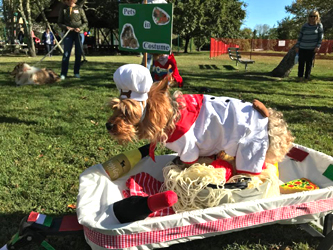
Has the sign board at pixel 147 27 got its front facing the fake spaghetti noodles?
yes

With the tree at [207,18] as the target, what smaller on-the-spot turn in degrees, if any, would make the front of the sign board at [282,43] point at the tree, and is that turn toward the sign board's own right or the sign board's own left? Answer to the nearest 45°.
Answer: approximately 45° to the sign board's own right

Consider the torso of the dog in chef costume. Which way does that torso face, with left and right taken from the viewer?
facing to the left of the viewer

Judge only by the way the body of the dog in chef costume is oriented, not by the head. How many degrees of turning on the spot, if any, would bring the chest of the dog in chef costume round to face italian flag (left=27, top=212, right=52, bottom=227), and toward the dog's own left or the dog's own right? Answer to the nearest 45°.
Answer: approximately 45° to the dog's own left

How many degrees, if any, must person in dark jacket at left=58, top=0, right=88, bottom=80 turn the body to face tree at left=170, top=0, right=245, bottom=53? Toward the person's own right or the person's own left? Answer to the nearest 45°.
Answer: approximately 135° to the person's own left

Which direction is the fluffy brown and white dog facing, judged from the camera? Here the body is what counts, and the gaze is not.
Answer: to the viewer's left

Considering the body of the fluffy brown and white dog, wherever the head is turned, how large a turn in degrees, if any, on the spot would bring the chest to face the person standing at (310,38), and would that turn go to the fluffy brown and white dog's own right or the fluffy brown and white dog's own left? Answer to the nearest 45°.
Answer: approximately 180°

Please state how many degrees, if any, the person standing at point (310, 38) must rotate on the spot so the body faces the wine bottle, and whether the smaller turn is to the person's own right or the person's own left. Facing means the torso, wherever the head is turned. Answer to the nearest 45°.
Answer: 0° — they already face it

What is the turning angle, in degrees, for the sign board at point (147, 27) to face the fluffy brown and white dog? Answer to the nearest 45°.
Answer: approximately 135° to its right

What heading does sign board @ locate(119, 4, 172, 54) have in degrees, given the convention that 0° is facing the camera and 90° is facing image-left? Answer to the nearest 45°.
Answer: approximately 0°

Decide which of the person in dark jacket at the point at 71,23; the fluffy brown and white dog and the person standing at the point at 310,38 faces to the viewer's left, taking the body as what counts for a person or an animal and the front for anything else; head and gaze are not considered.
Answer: the fluffy brown and white dog

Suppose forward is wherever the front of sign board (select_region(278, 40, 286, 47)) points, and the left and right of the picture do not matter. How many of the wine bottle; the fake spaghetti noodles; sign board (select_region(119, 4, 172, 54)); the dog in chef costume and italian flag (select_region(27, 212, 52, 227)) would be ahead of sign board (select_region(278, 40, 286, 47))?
5
